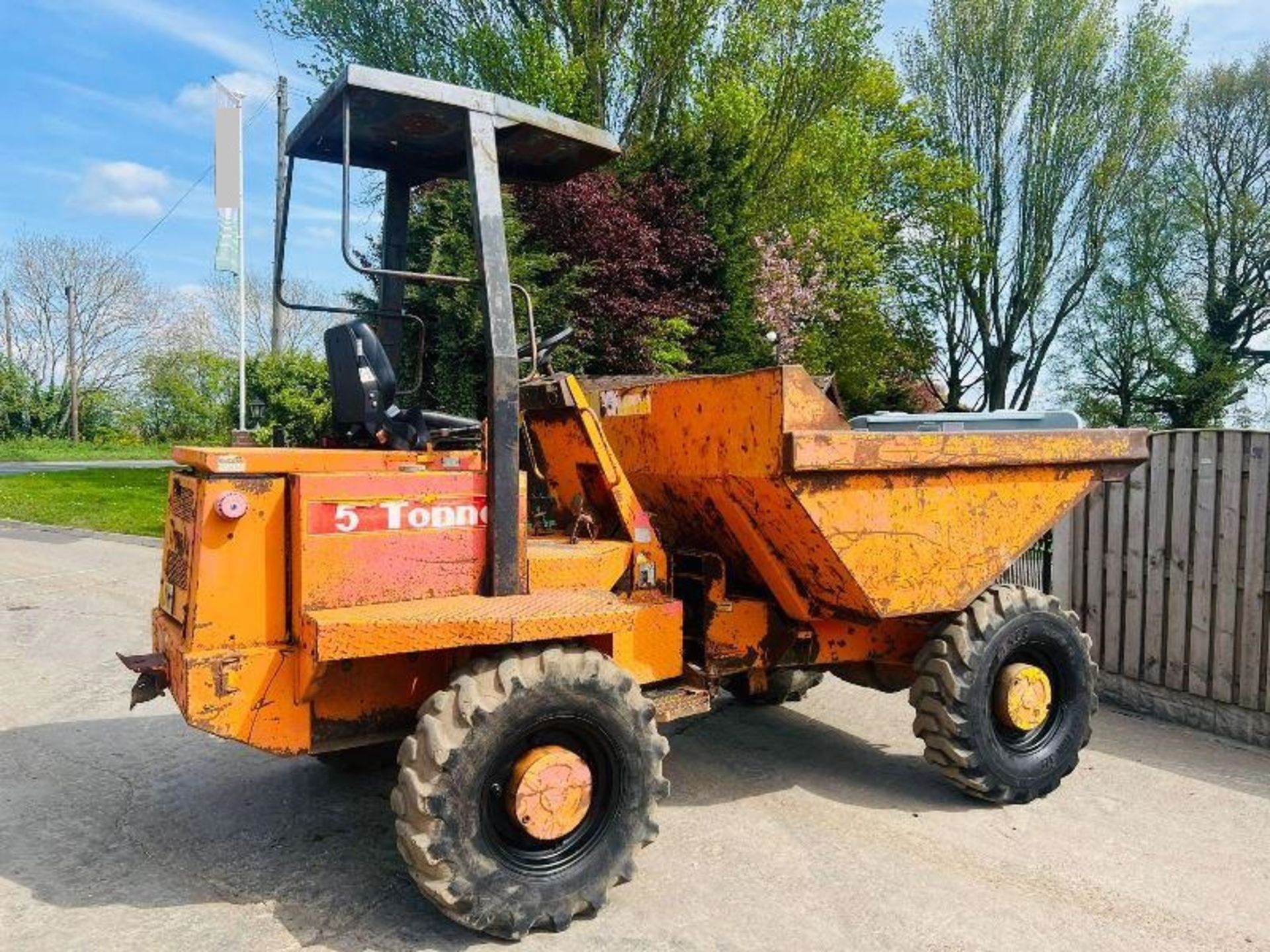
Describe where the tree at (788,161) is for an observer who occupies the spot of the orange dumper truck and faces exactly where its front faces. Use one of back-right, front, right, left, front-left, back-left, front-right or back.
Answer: front-left

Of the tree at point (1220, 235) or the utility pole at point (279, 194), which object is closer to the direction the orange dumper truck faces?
the tree

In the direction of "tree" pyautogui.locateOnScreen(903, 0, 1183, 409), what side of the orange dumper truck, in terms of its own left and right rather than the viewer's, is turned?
front

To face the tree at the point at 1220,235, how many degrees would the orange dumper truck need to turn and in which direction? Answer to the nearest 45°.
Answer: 0° — it already faces it

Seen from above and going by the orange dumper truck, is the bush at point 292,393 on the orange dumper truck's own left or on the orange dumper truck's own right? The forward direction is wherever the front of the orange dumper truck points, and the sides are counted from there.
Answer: on the orange dumper truck's own left

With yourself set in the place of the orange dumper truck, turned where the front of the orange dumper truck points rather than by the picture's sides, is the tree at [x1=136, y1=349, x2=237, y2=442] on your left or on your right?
on your left

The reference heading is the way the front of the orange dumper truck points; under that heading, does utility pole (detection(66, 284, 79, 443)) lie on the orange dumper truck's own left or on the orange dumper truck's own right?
on the orange dumper truck's own left

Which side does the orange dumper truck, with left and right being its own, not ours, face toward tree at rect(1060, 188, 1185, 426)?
front

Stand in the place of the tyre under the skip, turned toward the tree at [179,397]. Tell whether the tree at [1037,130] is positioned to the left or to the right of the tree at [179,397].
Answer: right

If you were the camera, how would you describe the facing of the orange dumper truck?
facing away from the viewer and to the right of the viewer

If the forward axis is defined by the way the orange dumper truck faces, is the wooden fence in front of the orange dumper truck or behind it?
in front

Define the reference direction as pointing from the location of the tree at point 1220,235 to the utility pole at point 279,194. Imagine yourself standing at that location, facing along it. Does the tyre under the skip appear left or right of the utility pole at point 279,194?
left

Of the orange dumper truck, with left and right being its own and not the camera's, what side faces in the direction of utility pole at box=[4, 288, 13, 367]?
left

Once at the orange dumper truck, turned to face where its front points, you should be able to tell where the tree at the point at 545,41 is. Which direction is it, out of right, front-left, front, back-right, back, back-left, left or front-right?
front-left
